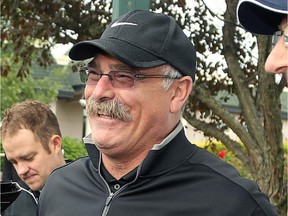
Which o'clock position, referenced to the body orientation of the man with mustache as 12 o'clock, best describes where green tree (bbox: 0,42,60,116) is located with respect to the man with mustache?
The green tree is roughly at 4 o'clock from the man with mustache.

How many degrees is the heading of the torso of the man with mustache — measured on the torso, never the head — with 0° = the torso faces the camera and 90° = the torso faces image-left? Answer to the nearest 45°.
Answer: approximately 45°

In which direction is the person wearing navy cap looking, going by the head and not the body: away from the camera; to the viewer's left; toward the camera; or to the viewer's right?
to the viewer's left

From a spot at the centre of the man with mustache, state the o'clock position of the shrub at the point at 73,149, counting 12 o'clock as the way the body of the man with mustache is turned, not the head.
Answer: The shrub is roughly at 4 o'clock from the man with mustache.

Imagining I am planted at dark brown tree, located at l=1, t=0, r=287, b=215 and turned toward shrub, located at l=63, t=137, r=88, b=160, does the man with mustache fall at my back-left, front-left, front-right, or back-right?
back-left

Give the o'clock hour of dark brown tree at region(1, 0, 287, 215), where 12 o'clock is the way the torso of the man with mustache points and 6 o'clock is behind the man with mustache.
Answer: The dark brown tree is roughly at 5 o'clock from the man with mustache.
